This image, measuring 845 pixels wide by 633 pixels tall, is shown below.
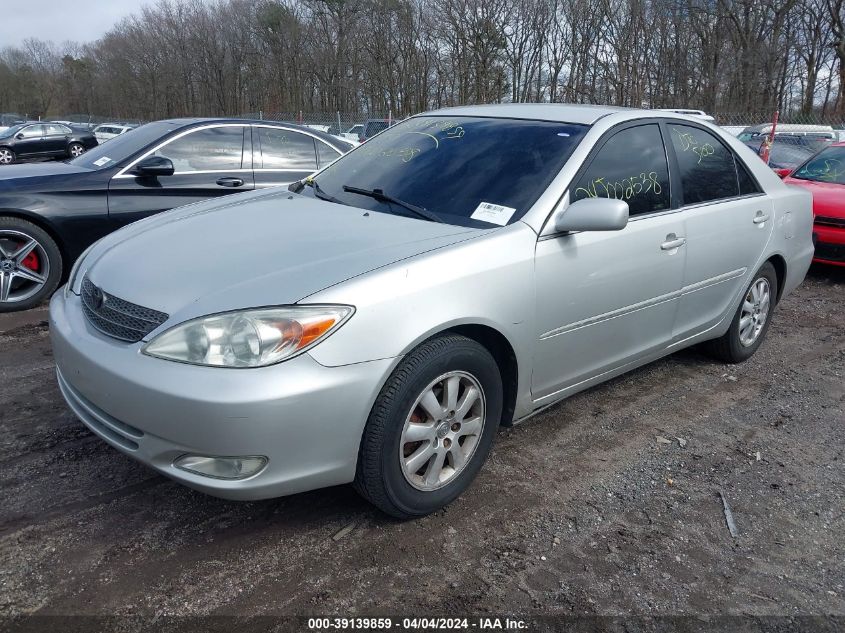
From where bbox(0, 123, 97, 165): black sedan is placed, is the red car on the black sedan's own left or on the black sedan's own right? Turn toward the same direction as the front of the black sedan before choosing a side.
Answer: on the black sedan's own left

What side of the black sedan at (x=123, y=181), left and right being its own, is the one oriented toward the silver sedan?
left

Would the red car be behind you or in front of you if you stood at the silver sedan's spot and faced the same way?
behind

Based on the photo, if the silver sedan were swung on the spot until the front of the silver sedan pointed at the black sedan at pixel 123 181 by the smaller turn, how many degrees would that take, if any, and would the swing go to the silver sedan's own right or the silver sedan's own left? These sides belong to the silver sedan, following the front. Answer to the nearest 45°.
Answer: approximately 90° to the silver sedan's own right

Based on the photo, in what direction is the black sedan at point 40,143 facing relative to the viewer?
to the viewer's left

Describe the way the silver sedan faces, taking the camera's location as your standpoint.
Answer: facing the viewer and to the left of the viewer

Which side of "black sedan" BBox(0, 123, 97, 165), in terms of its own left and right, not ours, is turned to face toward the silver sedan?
left

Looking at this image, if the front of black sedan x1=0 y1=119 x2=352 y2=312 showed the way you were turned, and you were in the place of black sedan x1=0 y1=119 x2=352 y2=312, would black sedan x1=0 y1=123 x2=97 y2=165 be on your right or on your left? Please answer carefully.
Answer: on your right

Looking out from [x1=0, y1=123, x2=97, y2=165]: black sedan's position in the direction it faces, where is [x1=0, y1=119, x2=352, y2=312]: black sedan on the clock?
[x1=0, y1=119, x2=352, y2=312]: black sedan is roughly at 9 o'clock from [x1=0, y1=123, x2=97, y2=165]: black sedan.

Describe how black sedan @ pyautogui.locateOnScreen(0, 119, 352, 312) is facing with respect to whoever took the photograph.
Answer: facing to the left of the viewer
